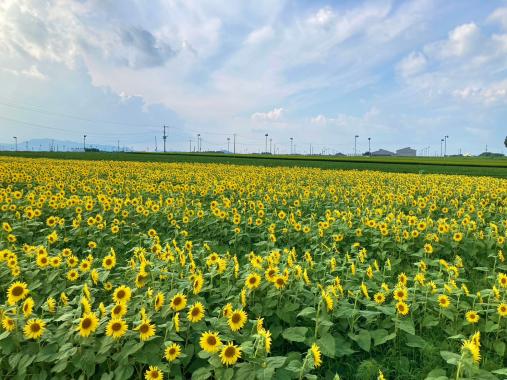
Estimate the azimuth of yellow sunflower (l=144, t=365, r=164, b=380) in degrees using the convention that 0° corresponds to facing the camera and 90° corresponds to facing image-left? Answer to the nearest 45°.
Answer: approximately 0°

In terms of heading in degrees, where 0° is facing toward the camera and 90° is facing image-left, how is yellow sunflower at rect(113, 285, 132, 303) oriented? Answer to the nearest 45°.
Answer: approximately 0°

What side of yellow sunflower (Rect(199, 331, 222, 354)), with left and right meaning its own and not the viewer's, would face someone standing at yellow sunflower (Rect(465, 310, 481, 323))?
left
